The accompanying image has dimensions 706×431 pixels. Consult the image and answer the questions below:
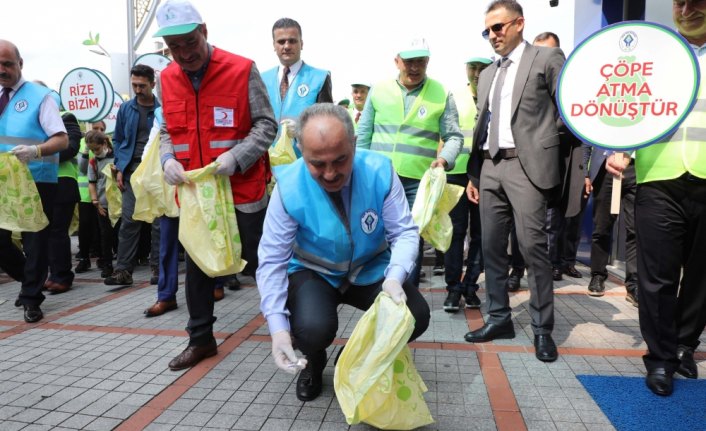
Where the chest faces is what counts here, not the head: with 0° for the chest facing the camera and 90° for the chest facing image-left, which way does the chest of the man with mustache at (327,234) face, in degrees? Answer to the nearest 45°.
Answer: approximately 0°

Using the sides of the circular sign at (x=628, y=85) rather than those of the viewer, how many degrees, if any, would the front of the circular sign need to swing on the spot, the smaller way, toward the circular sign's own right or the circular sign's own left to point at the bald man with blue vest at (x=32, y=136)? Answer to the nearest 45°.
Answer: approximately 90° to the circular sign's own right

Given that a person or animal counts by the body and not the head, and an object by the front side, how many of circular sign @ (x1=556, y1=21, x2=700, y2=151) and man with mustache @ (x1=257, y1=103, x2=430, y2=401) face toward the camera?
2

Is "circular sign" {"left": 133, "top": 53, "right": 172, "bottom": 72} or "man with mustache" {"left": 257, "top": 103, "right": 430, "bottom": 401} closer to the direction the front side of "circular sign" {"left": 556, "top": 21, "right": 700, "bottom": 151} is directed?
the man with mustache

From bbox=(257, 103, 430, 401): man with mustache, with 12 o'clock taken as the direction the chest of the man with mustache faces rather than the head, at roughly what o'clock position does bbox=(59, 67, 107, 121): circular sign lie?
The circular sign is roughly at 5 o'clock from the man with mustache.

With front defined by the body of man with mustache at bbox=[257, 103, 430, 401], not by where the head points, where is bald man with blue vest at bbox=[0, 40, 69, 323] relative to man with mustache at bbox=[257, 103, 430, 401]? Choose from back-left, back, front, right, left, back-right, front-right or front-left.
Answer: back-right

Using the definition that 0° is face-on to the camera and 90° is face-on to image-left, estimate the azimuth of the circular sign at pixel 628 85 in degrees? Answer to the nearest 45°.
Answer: approximately 0°
